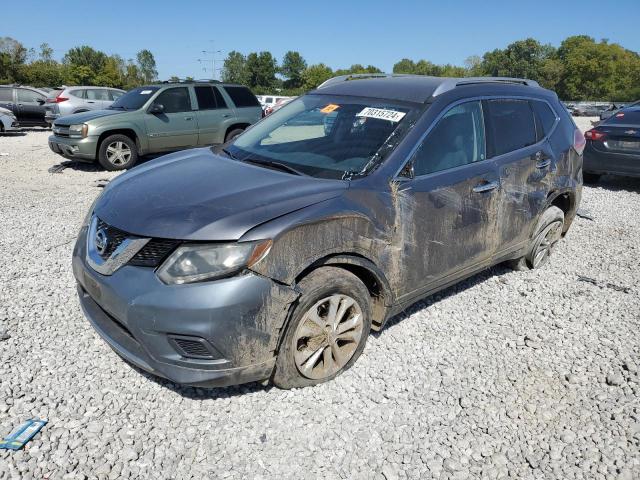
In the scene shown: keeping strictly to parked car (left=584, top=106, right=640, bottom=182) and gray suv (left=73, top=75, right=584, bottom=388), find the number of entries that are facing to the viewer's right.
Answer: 0

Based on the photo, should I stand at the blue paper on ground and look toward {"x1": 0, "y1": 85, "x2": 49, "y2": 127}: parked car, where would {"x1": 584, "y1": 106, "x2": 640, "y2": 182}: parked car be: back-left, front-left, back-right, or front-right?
front-right

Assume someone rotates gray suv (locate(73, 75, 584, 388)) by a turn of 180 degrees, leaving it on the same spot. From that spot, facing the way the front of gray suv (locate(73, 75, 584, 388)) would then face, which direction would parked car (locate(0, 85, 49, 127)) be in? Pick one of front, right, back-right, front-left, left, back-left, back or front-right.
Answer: left

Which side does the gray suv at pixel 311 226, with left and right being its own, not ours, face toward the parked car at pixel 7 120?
right

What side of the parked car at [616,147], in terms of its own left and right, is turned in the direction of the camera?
back

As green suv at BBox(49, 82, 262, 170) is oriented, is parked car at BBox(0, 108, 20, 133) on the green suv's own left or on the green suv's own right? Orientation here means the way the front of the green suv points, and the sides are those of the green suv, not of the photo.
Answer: on the green suv's own right

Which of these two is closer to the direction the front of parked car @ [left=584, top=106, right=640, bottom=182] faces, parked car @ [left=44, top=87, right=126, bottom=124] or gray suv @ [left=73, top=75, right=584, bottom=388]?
the parked car

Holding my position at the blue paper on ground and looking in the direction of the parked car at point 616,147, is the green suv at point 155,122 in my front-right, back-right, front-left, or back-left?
front-left

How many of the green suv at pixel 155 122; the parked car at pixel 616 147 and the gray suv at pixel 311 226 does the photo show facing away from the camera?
1

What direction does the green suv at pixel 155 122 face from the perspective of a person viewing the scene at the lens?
facing the viewer and to the left of the viewer

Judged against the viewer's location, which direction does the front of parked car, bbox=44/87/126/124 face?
facing away from the viewer and to the right of the viewer

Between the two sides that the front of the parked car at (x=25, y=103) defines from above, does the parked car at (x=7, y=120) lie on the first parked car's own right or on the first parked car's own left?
on the first parked car's own right

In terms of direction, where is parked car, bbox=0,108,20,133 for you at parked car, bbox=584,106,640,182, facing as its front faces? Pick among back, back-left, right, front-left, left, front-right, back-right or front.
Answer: left
